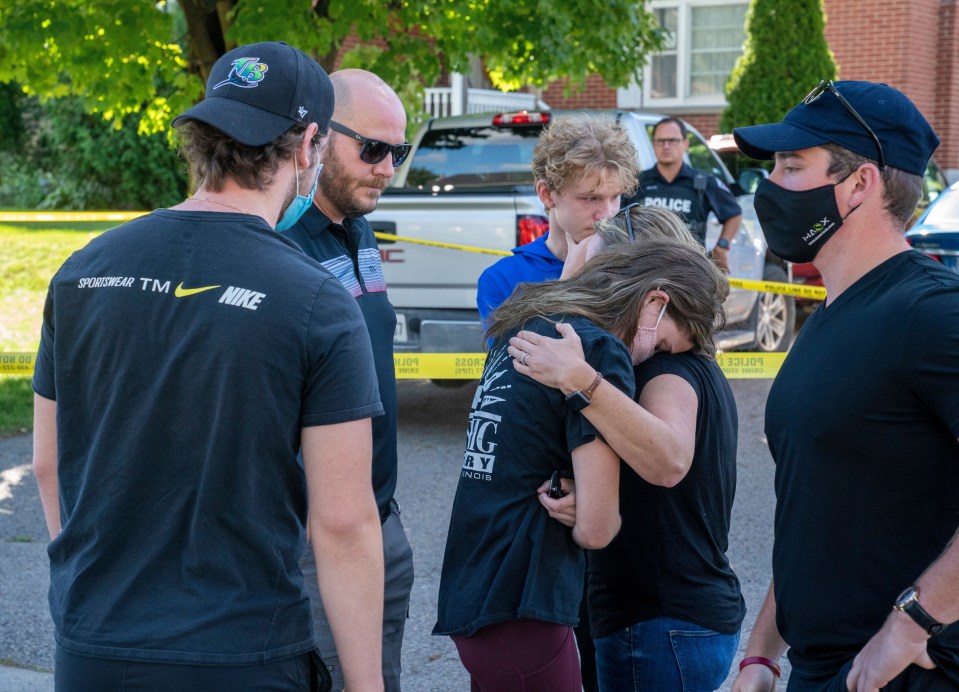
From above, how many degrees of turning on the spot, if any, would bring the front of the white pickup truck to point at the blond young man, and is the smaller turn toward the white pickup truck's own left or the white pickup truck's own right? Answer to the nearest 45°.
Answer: approximately 135° to the white pickup truck's own right

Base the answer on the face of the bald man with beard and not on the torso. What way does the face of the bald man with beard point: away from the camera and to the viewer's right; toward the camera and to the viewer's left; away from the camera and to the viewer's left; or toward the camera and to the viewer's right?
toward the camera and to the viewer's right

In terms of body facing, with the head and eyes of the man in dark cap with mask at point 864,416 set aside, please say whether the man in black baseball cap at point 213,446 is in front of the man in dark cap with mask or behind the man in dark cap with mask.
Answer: in front

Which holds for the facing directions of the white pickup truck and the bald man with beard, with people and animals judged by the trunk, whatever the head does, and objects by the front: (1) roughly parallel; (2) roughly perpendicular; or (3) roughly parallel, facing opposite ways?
roughly perpendicular

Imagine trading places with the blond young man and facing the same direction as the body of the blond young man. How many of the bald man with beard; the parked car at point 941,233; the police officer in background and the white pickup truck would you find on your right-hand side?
1

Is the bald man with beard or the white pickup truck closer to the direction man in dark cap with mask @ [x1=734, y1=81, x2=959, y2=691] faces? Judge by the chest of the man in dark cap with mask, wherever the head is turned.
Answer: the bald man with beard

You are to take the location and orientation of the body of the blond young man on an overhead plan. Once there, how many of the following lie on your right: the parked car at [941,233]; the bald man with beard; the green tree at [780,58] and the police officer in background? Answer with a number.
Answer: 1

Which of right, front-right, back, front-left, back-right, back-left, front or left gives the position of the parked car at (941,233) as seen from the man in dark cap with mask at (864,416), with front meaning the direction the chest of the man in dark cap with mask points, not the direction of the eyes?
back-right

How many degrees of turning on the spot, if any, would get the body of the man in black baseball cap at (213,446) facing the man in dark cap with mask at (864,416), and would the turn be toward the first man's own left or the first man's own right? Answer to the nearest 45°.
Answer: approximately 45° to the first man's own right

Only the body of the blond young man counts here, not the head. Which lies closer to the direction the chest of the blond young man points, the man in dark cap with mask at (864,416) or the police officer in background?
the man in dark cap with mask

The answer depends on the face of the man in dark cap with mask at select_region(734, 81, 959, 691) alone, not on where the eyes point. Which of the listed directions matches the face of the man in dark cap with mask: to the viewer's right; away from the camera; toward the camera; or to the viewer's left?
to the viewer's left

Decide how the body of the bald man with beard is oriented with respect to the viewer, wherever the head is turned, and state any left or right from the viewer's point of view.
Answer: facing the viewer and to the right of the viewer

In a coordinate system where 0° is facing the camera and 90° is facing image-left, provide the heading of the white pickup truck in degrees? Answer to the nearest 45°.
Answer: approximately 225°

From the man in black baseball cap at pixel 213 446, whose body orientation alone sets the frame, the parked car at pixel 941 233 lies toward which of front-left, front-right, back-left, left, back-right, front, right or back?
front
